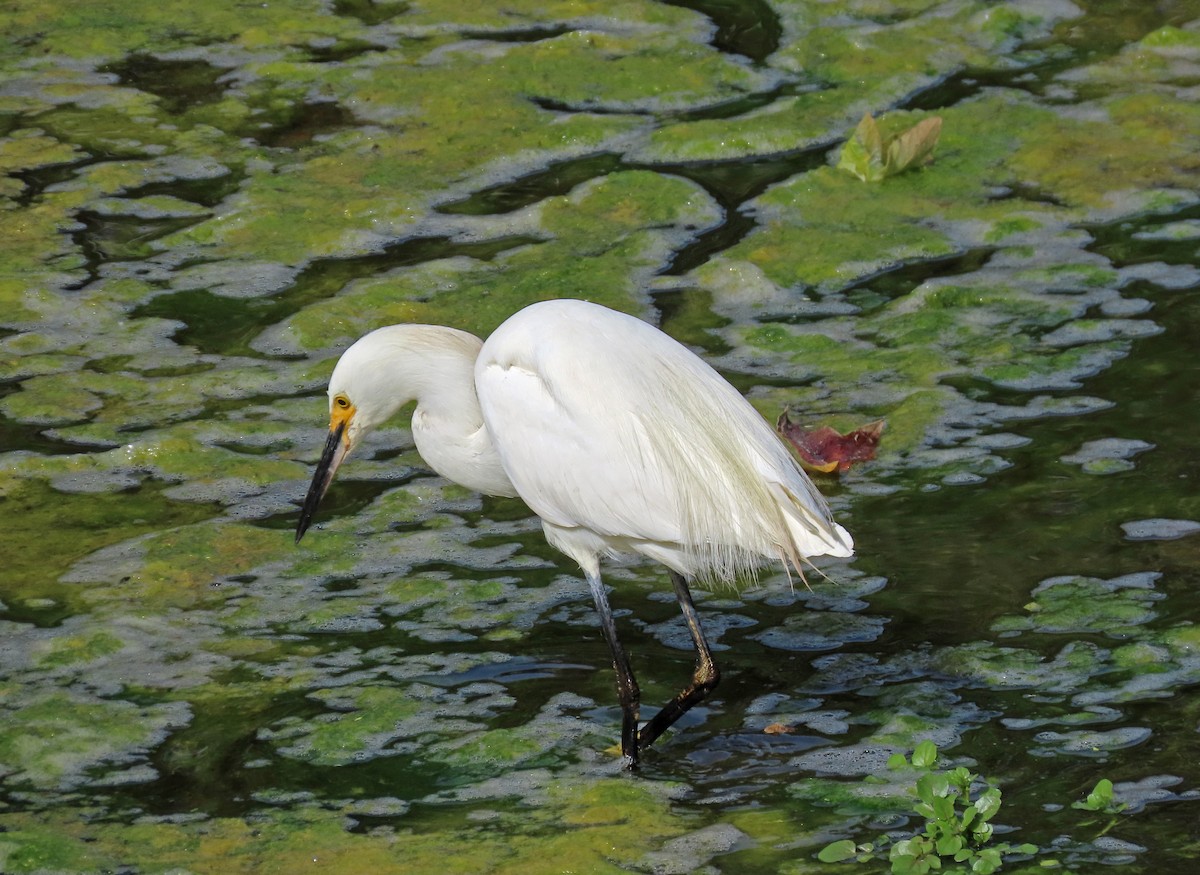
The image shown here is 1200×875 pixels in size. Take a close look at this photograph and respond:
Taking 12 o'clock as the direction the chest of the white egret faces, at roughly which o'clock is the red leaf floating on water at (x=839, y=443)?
The red leaf floating on water is roughly at 4 o'clock from the white egret.

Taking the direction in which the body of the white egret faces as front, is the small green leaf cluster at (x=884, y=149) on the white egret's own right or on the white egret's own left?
on the white egret's own right

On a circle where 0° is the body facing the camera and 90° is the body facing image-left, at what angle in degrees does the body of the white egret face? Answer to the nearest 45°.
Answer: approximately 90°

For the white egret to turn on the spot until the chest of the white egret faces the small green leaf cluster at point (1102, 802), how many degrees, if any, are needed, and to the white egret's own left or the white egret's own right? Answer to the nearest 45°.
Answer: approximately 135° to the white egret's own left

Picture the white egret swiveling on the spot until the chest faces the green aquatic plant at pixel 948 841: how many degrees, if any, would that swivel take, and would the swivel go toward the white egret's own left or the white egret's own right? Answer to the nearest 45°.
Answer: approximately 135° to the white egret's own left
